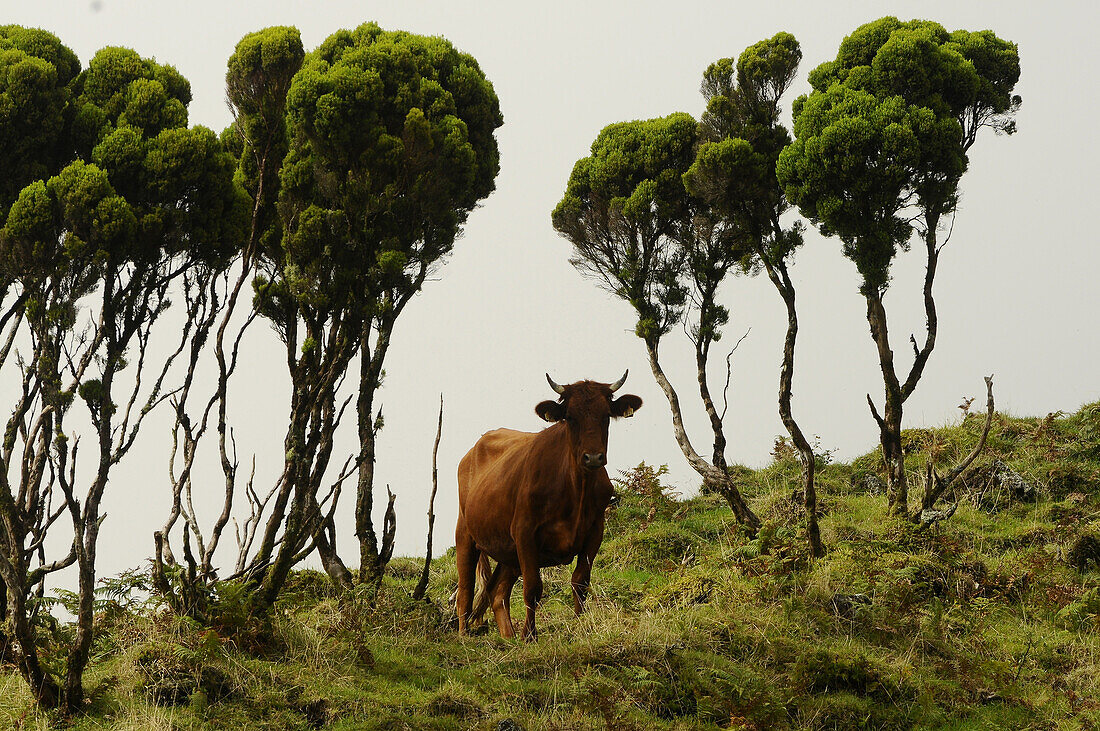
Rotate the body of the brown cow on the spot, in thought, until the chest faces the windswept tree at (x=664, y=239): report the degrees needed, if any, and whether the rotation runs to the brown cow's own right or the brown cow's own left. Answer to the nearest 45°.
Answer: approximately 135° to the brown cow's own left

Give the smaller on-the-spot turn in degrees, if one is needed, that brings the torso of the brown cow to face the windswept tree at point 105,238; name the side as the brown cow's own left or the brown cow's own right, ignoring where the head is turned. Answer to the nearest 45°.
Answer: approximately 135° to the brown cow's own right

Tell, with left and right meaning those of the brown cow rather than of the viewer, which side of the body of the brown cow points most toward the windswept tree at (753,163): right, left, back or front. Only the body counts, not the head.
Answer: left

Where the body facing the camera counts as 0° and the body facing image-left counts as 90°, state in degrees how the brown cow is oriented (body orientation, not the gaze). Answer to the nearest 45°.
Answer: approximately 315°

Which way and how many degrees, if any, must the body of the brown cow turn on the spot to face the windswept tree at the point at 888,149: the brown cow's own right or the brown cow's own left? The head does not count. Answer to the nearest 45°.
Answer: approximately 90° to the brown cow's own left
